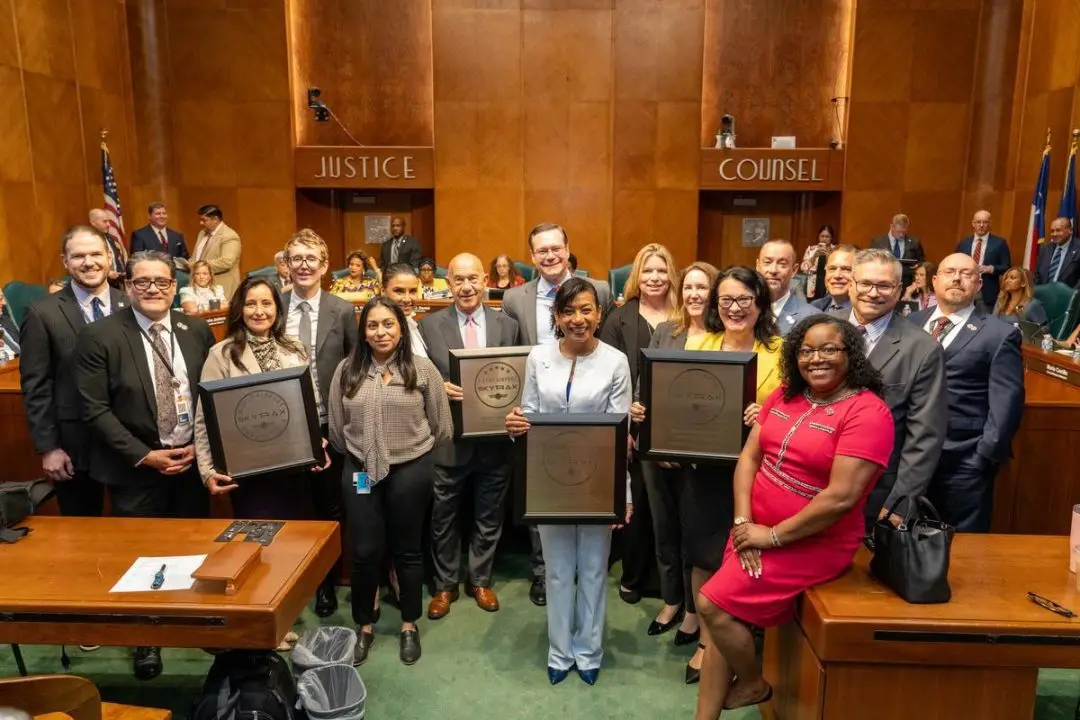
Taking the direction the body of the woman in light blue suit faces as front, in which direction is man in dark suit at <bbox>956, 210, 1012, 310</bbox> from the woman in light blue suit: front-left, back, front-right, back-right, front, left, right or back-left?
back-left

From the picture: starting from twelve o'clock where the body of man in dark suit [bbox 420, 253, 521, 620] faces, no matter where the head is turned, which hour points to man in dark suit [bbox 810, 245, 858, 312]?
man in dark suit [bbox 810, 245, 858, 312] is roughly at 9 o'clock from man in dark suit [bbox 420, 253, 521, 620].

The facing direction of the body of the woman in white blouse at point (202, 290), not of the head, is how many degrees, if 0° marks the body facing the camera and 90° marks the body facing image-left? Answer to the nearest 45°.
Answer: approximately 0°

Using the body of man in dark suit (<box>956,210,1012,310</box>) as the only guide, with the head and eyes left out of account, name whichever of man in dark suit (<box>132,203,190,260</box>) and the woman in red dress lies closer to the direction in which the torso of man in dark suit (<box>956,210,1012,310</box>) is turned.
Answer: the woman in red dress

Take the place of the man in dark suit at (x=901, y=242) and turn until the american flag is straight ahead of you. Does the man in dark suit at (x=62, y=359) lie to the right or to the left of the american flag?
left

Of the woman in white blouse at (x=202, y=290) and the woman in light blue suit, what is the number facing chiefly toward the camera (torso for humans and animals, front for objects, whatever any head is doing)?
2
